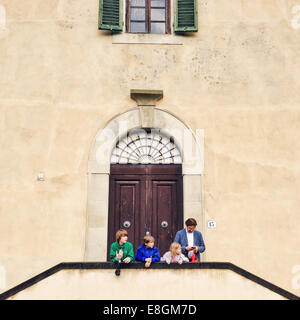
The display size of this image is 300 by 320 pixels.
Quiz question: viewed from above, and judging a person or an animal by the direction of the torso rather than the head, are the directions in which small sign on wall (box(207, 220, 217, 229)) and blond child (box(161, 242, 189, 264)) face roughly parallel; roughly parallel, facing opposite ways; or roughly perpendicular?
roughly parallel

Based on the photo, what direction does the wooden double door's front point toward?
toward the camera

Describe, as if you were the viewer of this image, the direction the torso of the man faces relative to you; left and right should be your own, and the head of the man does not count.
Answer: facing the viewer

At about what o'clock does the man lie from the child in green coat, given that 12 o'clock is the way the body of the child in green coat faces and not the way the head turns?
The man is roughly at 8 o'clock from the child in green coat.

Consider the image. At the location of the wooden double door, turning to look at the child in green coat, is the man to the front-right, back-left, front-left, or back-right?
front-left

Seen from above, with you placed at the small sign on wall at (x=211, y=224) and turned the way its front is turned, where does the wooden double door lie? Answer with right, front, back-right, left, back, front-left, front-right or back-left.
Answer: right

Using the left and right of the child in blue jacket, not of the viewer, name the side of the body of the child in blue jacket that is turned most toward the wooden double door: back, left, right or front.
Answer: back

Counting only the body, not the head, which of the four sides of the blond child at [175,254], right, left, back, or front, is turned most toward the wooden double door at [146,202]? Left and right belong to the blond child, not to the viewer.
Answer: back

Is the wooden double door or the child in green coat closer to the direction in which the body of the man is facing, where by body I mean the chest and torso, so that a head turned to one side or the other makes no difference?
the child in green coat

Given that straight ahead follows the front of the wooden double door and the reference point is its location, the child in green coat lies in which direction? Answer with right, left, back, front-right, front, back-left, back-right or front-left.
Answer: front

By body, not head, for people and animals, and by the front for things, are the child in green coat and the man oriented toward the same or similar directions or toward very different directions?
same or similar directions

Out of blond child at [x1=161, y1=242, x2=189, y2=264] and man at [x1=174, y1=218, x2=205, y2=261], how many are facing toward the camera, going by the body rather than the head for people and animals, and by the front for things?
2

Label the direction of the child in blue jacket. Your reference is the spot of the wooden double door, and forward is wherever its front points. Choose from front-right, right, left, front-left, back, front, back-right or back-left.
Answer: front

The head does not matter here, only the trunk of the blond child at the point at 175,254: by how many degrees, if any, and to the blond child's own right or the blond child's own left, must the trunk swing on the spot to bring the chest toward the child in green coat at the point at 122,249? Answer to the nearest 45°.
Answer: approximately 90° to the blond child's own right

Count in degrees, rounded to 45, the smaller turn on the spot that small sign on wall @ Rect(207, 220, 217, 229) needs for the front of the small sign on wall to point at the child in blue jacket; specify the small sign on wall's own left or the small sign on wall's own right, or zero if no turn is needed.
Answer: approximately 45° to the small sign on wall's own right

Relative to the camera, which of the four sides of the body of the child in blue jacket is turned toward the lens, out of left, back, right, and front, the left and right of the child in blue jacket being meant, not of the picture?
front
